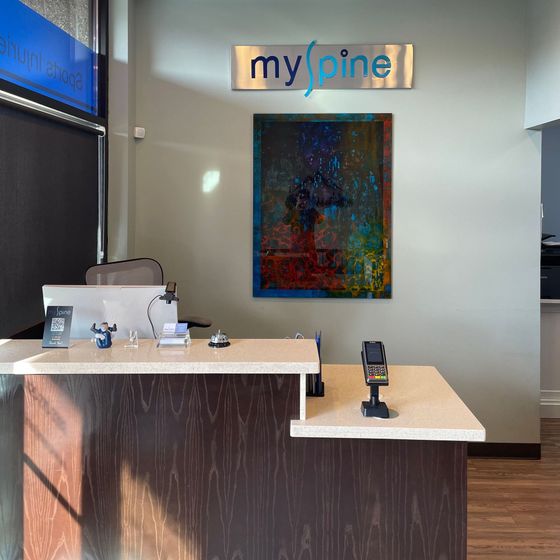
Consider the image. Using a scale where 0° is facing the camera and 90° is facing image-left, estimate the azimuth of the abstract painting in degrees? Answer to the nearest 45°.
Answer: approximately 0°

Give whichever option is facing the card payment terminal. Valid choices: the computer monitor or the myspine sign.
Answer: the myspine sign

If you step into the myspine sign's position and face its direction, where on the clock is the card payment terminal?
The card payment terminal is roughly at 12 o'clock from the myspine sign.

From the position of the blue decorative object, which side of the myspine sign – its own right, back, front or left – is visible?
front

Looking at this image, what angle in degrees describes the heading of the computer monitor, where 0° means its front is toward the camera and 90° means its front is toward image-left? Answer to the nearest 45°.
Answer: approximately 180°

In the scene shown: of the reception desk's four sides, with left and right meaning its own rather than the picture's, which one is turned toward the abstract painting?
back

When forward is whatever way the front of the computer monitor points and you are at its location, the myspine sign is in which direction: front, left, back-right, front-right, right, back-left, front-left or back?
front-right

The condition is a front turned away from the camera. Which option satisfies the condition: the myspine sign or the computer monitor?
the computer monitor

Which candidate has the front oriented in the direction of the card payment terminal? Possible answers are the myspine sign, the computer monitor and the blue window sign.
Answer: the myspine sign
